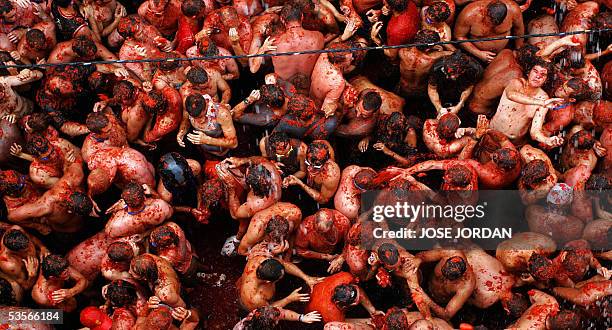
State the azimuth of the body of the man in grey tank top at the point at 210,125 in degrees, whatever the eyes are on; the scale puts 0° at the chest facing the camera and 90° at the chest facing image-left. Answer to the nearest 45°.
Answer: approximately 45°

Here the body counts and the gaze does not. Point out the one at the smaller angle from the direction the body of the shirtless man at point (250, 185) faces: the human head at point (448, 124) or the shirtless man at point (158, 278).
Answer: the shirtless man

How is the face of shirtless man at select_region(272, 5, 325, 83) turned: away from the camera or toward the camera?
away from the camera

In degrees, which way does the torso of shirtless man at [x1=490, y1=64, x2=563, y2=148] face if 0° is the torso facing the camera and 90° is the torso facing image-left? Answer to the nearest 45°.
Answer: approximately 315°

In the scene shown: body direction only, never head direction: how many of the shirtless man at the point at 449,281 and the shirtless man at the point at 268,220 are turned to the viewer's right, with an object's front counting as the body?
0

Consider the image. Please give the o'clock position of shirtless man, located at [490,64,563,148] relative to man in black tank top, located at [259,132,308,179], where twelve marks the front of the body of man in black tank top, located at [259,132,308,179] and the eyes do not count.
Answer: shirtless man, located at [490,64,563,148] is roughly at 9 o'clock from man in black tank top, located at [259,132,308,179].
